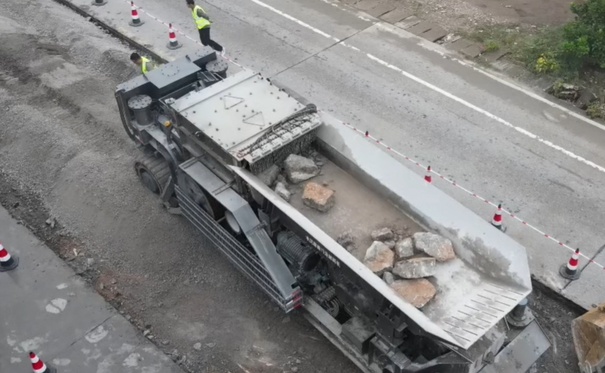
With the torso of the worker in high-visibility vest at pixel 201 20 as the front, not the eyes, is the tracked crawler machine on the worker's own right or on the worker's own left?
on the worker's own left

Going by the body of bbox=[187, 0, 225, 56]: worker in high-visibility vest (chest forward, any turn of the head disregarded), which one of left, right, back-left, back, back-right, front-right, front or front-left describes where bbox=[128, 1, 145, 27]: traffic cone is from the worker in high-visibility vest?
front-right

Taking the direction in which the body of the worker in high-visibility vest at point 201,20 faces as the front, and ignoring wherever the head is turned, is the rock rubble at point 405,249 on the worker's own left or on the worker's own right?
on the worker's own left

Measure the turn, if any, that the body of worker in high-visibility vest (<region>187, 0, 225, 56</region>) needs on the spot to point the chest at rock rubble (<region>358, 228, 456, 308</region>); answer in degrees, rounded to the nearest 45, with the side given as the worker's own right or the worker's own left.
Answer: approximately 90° to the worker's own left

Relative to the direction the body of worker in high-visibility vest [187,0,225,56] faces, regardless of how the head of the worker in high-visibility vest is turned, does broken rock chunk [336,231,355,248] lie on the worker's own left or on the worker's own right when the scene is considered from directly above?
on the worker's own left

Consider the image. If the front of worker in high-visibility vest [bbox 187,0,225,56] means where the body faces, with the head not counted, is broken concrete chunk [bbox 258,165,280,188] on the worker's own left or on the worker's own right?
on the worker's own left

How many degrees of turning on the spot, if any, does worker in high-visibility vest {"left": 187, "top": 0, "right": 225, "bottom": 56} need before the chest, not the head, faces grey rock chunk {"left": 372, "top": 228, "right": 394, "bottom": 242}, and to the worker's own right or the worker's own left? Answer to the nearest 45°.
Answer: approximately 90° to the worker's own left

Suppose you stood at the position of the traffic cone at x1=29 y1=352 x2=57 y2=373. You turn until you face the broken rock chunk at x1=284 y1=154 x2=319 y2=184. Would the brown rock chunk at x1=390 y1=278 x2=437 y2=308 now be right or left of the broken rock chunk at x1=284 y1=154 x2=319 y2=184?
right

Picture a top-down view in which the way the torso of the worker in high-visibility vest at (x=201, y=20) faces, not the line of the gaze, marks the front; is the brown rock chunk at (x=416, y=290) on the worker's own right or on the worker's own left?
on the worker's own left
